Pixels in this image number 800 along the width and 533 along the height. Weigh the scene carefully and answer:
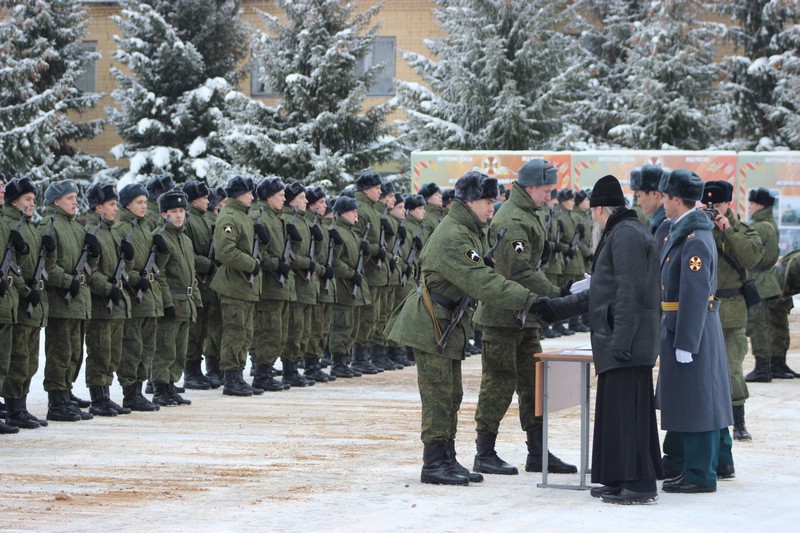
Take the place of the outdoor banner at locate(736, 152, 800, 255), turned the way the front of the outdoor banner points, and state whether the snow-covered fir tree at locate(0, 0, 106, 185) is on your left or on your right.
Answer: on your right

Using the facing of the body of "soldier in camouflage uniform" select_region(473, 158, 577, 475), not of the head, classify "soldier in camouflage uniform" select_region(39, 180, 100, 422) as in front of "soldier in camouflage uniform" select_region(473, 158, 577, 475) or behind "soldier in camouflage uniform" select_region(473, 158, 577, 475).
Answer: behind

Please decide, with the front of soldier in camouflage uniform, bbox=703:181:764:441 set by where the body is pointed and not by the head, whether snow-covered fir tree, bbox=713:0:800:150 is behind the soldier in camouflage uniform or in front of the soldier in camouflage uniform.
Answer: behind

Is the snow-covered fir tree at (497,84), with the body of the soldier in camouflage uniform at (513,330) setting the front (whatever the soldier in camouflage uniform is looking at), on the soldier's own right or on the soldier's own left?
on the soldier's own left

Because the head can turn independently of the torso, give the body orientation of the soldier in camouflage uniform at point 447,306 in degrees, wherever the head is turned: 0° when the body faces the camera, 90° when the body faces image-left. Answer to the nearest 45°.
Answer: approximately 270°

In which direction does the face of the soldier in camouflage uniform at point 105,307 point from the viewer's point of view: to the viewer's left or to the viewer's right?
to the viewer's right

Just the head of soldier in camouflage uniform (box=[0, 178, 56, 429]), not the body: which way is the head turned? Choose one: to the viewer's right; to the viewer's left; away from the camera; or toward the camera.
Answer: to the viewer's right

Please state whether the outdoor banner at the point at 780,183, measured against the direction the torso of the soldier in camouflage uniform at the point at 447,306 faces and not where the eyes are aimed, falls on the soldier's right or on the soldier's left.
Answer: on the soldier's left

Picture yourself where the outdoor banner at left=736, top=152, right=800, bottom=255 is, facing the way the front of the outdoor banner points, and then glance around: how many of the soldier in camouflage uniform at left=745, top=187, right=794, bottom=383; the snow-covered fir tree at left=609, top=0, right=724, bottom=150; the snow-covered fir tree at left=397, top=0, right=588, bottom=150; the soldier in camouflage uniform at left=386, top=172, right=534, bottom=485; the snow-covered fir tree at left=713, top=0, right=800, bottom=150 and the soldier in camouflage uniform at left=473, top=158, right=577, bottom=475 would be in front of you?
3
